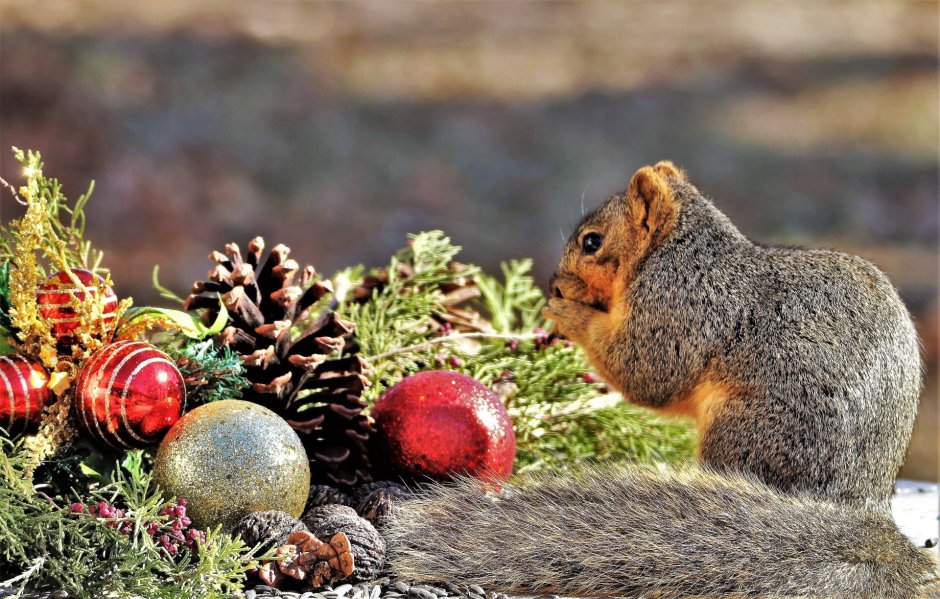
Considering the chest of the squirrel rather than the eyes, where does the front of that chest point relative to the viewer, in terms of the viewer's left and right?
facing to the left of the viewer
